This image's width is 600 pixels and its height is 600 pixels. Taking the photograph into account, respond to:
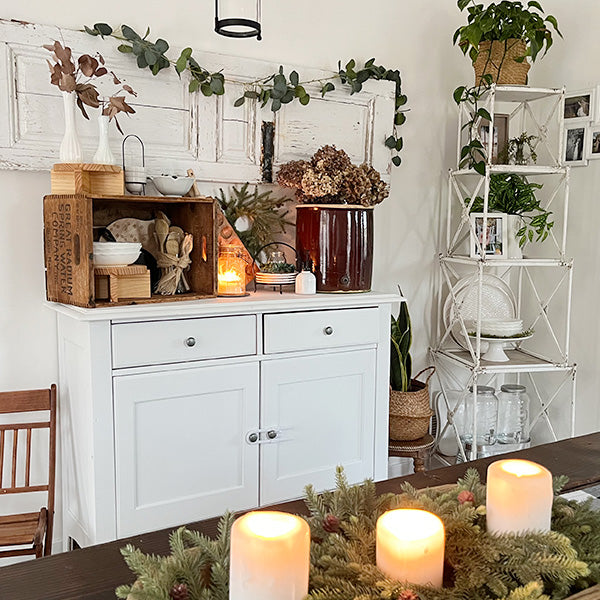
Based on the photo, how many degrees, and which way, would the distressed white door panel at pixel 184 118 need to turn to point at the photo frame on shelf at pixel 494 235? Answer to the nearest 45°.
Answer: approximately 45° to its left

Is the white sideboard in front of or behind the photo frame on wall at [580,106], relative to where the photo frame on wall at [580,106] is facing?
in front

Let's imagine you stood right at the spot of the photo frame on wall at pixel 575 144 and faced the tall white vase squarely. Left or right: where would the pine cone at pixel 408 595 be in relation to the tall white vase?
left

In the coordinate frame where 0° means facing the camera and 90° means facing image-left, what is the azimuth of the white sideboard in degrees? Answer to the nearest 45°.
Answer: approximately 315°

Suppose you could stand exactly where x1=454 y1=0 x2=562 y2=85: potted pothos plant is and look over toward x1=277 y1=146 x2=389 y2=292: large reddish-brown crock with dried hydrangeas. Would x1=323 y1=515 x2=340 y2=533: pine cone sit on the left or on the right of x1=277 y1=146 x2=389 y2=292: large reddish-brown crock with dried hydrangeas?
left

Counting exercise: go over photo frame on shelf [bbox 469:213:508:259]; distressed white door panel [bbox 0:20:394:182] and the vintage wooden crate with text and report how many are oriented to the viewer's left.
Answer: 0

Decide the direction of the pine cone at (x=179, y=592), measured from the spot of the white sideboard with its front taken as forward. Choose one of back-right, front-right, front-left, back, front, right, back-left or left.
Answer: front-right

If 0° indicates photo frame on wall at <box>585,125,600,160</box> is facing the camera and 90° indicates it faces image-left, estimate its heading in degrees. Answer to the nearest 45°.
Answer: approximately 45°

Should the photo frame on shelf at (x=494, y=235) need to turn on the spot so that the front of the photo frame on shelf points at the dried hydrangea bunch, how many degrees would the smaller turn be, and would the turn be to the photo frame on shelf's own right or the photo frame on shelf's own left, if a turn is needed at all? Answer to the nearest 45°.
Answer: approximately 45° to the photo frame on shelf's own right

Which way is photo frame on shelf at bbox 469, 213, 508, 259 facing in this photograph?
toward the camera

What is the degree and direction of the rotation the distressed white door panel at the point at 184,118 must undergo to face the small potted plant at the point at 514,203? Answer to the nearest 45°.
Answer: approximately 45° to its left

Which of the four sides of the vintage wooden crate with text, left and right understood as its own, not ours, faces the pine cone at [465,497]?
front

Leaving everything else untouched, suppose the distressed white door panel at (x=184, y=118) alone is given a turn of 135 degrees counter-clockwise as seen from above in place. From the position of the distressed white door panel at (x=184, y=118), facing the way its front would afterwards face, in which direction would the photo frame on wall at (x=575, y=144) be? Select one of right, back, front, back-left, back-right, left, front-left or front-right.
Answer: right

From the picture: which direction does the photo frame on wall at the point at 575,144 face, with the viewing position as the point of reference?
facing the viewer and to the left of the viewer
